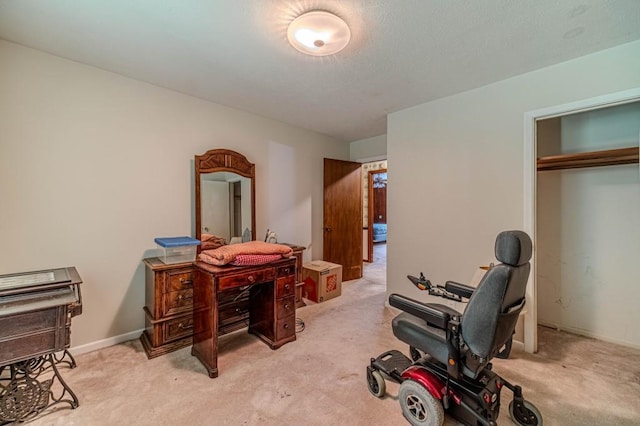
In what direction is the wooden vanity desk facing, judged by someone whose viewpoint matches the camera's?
facing the viewer and to the right of the viewer

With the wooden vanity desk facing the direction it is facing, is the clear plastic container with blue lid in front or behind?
behind

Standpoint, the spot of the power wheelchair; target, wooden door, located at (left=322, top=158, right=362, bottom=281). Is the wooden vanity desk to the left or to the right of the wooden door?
left

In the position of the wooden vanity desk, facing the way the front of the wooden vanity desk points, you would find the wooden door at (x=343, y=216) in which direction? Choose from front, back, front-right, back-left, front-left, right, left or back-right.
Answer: left

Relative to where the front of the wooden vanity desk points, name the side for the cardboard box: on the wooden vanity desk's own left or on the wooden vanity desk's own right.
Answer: on the wooden vanity desk's own left

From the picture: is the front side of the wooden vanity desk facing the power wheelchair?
yes

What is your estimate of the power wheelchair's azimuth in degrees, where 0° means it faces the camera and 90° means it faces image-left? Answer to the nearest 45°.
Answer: approximately 135°
